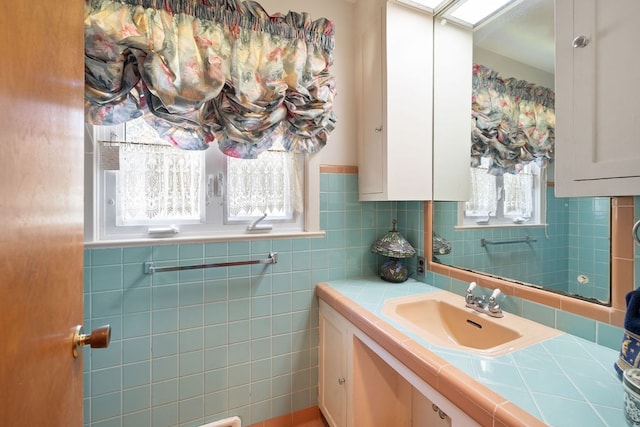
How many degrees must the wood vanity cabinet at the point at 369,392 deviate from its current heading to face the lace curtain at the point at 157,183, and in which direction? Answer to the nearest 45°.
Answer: approximately 45° to its right

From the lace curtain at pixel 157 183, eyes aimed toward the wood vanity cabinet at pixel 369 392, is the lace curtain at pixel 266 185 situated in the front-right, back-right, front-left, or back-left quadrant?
front-left

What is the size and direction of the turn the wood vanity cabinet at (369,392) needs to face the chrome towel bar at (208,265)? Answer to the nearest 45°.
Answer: approximately 45° to its right

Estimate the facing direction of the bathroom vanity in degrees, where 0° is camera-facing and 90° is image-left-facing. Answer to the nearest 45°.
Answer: approximately 45°

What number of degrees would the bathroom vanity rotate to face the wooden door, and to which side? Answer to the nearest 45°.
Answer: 0° — it already faces it

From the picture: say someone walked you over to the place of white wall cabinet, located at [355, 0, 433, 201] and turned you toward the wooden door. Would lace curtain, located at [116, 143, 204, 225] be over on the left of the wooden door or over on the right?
right
